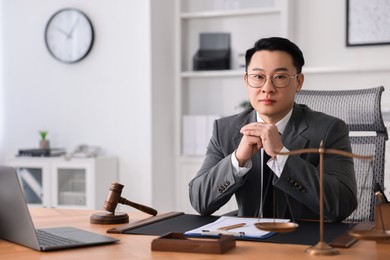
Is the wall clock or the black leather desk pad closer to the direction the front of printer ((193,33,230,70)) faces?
the black leather desk pad

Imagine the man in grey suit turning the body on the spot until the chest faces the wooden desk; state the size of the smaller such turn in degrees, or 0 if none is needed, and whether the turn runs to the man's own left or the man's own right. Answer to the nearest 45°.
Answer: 0° — they already face it

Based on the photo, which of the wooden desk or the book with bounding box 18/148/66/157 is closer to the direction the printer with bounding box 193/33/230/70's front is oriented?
the wooden desk

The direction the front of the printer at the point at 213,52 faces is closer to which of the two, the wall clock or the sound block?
the sound block

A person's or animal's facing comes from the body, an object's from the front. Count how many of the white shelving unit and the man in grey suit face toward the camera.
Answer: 2

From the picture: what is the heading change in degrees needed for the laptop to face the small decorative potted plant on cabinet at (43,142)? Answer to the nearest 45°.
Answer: approximately 45° to its left

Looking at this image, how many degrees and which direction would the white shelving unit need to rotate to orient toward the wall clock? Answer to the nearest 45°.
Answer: approximately 90° to its right

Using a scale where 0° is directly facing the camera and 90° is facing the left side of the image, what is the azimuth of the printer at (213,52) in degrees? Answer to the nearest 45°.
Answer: approximately 0°

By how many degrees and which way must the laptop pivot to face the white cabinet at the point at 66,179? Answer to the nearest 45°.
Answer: approximately 45° to its left
